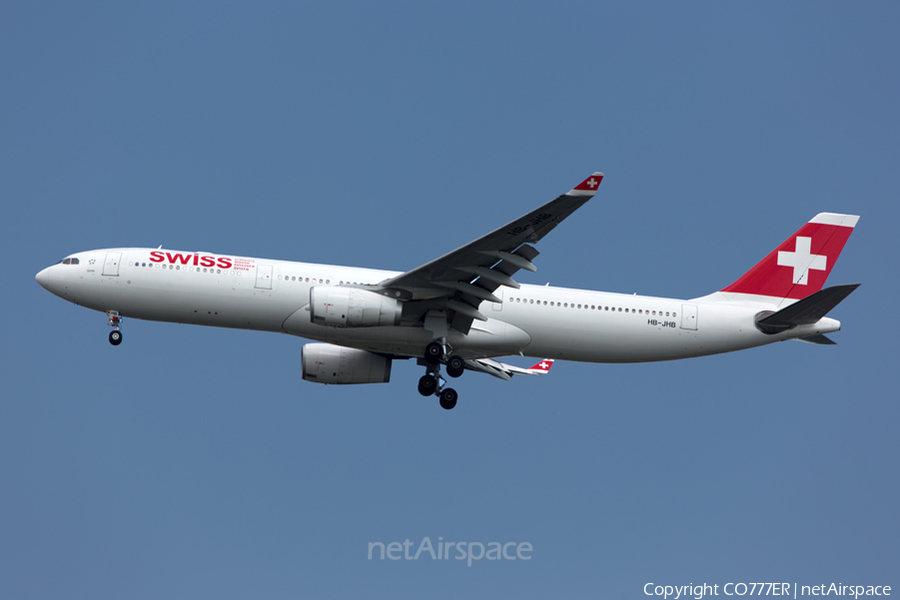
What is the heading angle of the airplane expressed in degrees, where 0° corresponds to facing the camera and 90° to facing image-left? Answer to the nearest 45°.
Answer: approximately 90°
